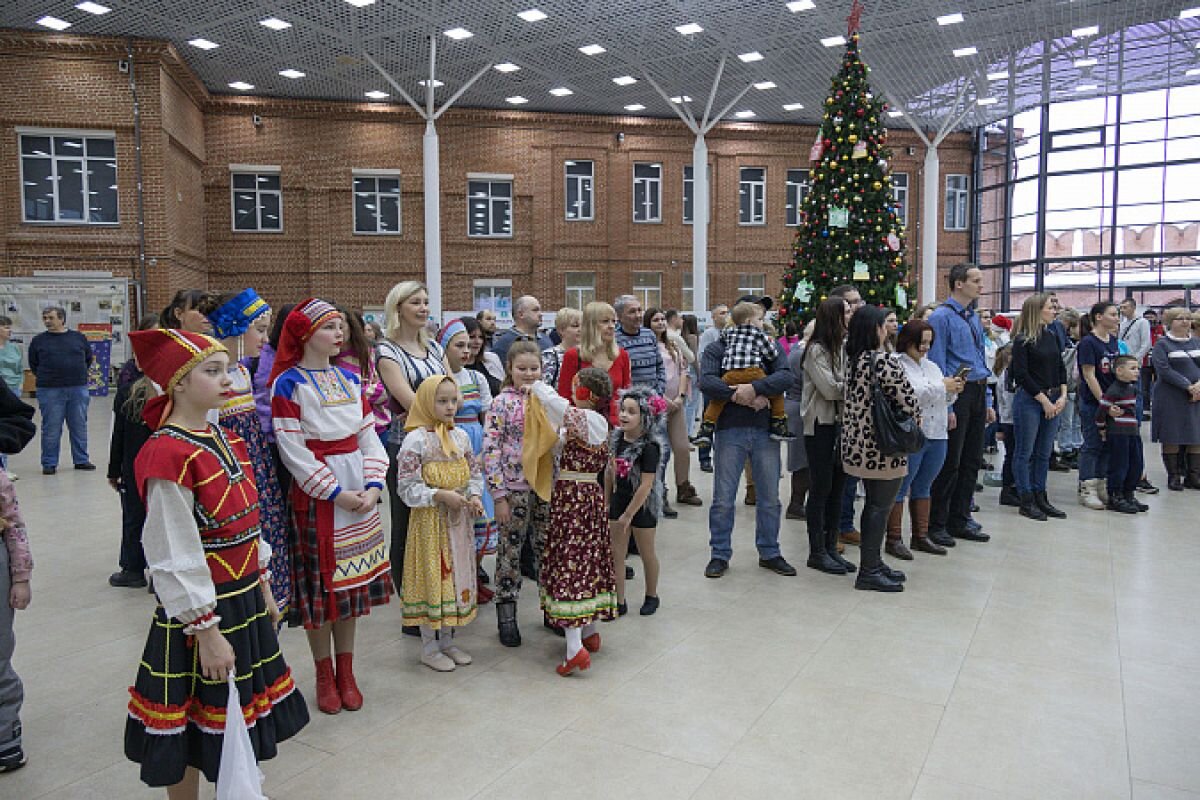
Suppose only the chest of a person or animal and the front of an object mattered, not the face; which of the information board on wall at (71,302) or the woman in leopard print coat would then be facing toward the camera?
the information board on wall

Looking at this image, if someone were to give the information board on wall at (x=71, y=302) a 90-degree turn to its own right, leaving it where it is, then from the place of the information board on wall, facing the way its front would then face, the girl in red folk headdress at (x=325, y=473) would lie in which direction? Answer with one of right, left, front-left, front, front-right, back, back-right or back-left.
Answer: left

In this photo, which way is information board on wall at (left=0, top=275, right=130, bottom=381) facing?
toward the camera

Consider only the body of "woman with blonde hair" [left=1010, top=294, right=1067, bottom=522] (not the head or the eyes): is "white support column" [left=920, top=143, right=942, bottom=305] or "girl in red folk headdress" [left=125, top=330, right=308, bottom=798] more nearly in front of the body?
the girl in red folk headdress

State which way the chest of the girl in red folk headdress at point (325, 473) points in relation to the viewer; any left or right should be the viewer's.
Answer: facing the viewer and to the right of the viewer

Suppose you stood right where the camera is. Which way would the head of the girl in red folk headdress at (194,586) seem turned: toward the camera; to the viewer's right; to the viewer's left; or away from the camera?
to the viewer's right

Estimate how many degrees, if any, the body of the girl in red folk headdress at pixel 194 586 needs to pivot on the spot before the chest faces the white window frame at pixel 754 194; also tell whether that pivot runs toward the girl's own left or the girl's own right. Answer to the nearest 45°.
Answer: approximately 90° to the girl's own left

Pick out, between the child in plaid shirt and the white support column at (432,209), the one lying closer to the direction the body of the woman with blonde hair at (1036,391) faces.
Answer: the child in plaid shirt

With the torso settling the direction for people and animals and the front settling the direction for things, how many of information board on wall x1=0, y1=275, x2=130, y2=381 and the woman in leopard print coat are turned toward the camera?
1

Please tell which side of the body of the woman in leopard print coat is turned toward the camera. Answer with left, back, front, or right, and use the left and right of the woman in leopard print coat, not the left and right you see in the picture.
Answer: right

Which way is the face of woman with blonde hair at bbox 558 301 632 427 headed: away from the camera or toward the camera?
toward the camera
